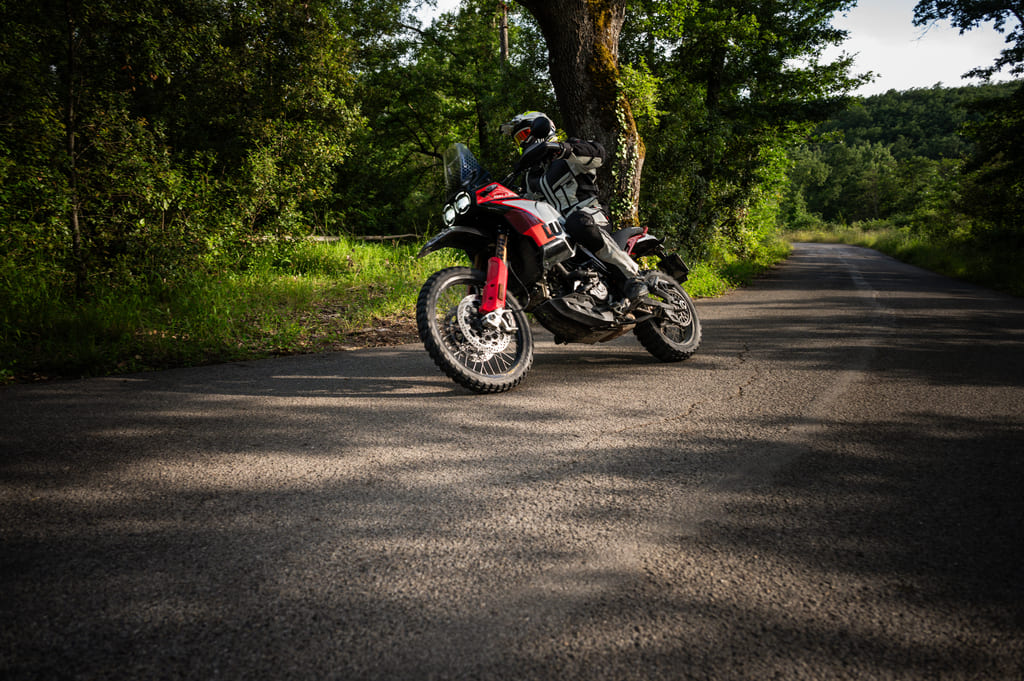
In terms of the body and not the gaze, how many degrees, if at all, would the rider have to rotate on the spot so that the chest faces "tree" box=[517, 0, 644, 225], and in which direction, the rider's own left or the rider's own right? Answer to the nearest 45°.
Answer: approximately 135° to the rider's own right

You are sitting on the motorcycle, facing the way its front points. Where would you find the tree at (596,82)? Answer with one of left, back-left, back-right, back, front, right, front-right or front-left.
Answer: back-right

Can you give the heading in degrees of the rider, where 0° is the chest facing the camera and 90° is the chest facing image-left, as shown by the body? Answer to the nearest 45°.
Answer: approximately 45°

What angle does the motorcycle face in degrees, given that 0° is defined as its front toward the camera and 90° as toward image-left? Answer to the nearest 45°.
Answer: approximately 45°
